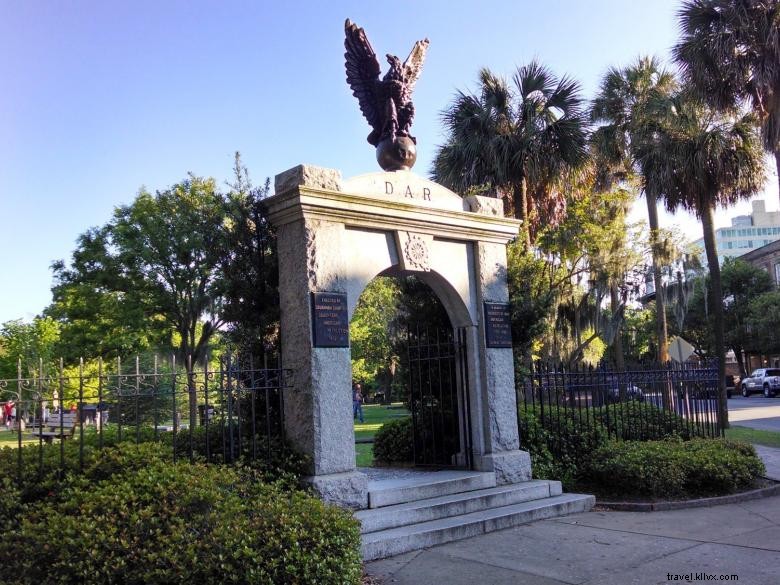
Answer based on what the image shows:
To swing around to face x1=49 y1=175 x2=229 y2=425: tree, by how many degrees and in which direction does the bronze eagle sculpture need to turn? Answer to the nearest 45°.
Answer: approximately 180°

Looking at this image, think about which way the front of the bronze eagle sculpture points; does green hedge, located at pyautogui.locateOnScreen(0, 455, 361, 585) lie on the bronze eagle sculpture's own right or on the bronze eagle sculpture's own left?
on the bronze eagle sculpture's own right

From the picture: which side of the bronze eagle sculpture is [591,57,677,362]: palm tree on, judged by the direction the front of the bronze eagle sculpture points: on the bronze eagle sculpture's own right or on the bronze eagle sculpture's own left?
on the bronze eagle sculpture's own left

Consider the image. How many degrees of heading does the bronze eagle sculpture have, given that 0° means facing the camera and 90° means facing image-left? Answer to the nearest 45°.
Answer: approximately 315°

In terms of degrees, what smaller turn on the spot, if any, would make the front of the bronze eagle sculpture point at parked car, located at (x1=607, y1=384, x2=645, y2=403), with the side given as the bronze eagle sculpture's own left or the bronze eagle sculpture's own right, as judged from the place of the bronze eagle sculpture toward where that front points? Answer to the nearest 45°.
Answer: approximately 90° to the bronze eagle sculpture's own left

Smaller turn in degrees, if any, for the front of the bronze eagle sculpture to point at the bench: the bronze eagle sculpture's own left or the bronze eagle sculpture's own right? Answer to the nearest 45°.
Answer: approximately 180°
